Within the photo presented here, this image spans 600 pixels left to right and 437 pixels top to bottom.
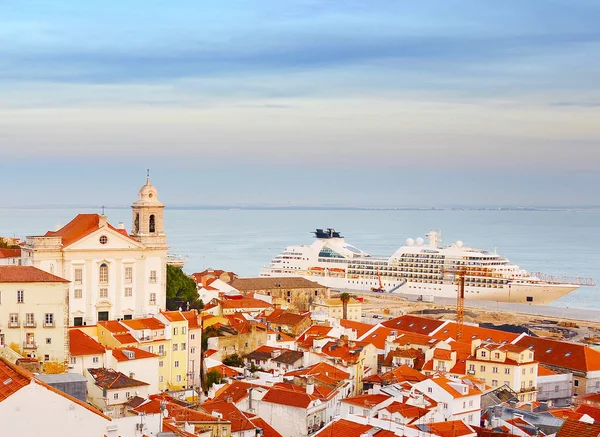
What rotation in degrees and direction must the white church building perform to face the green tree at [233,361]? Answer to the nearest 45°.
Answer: approximately 45° to its left

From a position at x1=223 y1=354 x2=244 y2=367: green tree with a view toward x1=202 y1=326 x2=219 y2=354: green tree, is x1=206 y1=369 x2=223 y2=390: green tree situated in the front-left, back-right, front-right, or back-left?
back-left

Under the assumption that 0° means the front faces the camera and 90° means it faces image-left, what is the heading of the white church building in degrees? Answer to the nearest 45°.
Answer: approximately 0°

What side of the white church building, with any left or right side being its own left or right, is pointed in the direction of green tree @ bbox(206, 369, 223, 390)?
front

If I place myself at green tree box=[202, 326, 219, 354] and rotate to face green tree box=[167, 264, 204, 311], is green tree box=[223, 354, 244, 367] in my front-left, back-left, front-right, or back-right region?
back-right

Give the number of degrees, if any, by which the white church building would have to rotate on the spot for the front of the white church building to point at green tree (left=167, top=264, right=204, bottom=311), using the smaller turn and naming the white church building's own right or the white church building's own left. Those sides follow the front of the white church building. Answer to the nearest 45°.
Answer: approximately 135° to the white church building's own left
